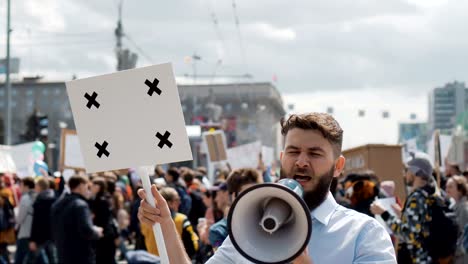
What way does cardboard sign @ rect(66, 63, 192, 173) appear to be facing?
toward the camera

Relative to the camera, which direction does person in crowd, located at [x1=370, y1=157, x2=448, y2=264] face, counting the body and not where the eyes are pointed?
to the viewer's left

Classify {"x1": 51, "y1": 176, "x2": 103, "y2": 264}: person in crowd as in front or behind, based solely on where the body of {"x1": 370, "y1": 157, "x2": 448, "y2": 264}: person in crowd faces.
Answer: in front

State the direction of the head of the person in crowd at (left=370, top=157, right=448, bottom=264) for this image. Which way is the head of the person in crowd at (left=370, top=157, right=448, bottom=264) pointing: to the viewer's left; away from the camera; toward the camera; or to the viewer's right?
to the viewer's left

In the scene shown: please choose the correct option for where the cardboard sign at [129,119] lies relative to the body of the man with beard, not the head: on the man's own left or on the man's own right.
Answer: on the man's own right

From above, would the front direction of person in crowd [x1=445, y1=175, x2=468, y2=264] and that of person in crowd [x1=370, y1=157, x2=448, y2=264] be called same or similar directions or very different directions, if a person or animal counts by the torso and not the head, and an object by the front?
same or similar directions

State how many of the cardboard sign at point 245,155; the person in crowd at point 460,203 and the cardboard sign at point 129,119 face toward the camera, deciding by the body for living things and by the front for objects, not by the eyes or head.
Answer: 2
